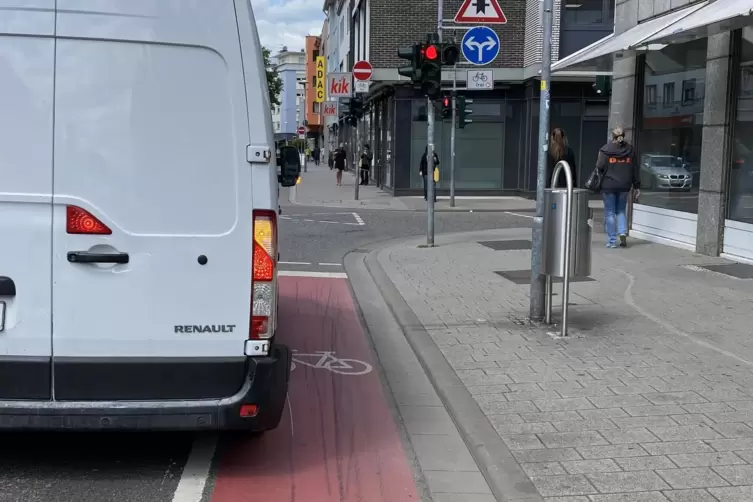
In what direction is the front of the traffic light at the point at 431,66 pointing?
toward the camera

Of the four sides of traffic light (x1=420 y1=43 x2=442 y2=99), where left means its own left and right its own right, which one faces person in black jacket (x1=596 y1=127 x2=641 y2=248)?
left

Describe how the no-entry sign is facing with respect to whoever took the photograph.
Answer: facing the viewer

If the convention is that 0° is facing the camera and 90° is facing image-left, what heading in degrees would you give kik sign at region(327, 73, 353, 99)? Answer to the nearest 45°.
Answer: approximately 0°

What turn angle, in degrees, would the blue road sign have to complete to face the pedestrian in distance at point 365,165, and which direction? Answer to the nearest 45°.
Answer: approximately 180°

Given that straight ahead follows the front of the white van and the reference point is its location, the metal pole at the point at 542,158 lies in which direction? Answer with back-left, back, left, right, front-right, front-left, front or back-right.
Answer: front-right

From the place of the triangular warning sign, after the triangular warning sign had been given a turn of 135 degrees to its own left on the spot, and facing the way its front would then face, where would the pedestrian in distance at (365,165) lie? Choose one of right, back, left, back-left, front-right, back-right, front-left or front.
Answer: front-left

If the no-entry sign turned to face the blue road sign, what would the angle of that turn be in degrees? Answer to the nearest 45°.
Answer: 0° — it already faces it

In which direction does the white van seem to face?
away from the camera

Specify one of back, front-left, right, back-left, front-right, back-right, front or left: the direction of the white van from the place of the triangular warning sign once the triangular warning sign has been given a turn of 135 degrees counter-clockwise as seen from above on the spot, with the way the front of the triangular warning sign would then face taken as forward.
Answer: back-right

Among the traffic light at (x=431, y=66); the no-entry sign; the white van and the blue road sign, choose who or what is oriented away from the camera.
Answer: the white van

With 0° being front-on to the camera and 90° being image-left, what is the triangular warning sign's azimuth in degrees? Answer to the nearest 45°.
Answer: approximately 0°
